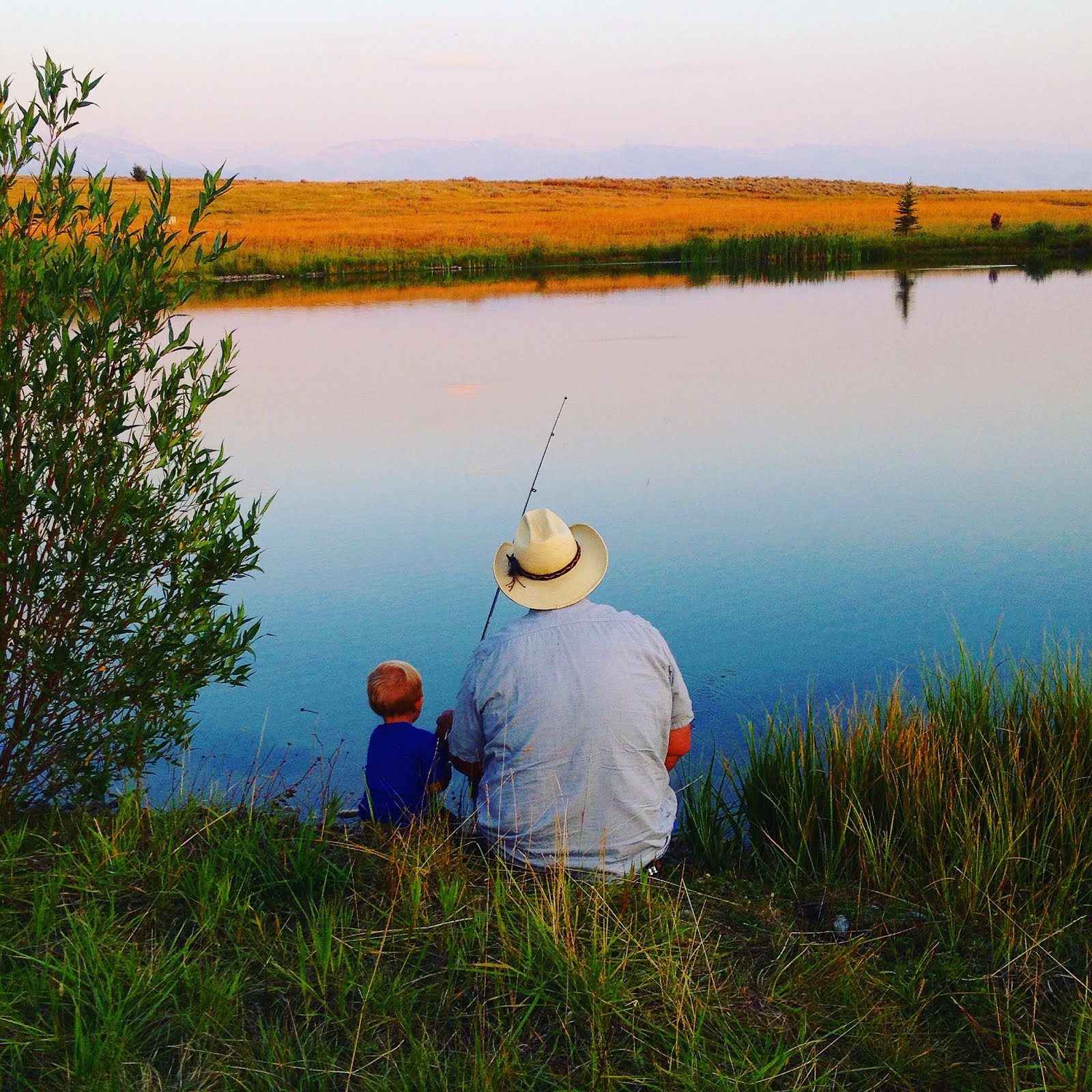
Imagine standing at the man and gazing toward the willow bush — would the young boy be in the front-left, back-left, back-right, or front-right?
front-right

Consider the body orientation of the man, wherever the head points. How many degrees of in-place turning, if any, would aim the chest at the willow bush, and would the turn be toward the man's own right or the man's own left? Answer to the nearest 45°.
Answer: approximately 45° to the man's own left

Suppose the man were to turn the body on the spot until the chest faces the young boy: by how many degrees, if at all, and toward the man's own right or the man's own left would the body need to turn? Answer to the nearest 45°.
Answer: approximately 45° to the man's own left

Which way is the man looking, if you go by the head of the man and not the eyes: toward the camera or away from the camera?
away from the camera

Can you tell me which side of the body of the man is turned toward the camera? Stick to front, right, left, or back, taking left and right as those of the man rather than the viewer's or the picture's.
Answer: back
